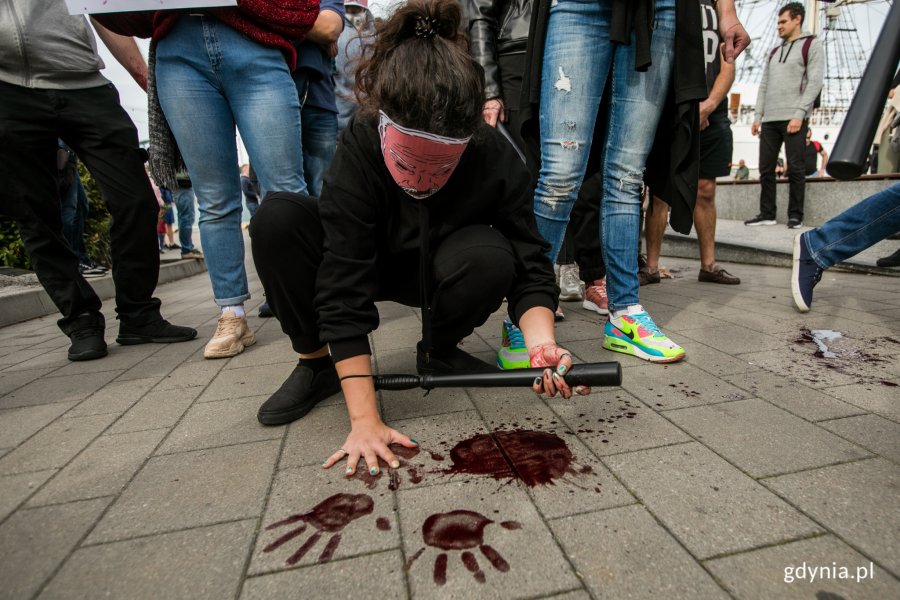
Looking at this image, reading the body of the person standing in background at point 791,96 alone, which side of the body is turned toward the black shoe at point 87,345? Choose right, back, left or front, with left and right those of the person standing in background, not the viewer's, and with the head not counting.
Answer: front

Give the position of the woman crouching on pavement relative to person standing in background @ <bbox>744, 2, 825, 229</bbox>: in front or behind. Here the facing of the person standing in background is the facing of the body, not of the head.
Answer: in front

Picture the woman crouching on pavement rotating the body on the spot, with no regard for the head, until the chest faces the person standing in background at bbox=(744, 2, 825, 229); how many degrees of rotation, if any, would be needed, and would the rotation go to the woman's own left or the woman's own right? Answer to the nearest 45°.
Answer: approximately 135° to the woman's own left

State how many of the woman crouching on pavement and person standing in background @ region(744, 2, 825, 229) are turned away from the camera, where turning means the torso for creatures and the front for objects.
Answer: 0

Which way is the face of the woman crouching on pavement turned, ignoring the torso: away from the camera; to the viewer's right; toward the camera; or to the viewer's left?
toward the camera

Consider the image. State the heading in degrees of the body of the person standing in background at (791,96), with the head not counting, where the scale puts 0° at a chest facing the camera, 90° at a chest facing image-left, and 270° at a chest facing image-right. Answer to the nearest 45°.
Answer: approximately 45°

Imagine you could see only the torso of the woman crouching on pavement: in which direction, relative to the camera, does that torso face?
toward the camera
